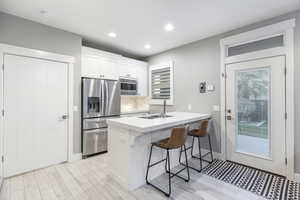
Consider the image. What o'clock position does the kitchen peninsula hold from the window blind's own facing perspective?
The kitchen peninsula is roughly at 11 o'clock from the window blind.

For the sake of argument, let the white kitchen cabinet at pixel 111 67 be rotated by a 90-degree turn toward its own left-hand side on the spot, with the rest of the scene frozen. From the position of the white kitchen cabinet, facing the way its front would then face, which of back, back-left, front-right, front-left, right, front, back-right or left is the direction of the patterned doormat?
right

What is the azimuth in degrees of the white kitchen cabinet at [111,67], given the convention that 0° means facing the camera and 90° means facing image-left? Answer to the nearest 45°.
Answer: approximately 315°

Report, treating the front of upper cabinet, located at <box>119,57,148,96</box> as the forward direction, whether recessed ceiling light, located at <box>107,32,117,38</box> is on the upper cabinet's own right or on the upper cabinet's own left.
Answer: on the upper cabinet's own right

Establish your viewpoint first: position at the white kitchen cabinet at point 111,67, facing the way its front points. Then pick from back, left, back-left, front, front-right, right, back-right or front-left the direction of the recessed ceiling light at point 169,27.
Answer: front

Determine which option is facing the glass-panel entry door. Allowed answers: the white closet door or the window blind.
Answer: the white closet door

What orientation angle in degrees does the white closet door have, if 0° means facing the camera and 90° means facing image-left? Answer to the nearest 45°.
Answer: approximately 315°

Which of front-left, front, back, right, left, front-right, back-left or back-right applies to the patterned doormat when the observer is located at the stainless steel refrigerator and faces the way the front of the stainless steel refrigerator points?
front

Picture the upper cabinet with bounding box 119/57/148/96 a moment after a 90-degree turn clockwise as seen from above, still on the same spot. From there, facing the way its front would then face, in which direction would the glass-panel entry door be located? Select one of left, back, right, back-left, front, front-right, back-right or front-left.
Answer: left

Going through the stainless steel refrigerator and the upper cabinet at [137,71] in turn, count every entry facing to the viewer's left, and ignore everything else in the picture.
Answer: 0

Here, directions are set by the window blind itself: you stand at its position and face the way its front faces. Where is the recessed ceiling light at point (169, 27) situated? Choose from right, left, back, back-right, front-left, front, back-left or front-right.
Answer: front-left

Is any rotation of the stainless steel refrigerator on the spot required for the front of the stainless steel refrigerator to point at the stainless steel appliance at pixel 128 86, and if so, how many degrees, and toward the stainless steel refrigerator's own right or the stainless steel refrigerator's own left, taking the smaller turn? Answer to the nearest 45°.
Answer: approximately 90° to the stainless steel refrigerator's own left

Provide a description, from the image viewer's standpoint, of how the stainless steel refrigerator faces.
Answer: facing the viewer and to the right of the viewer
